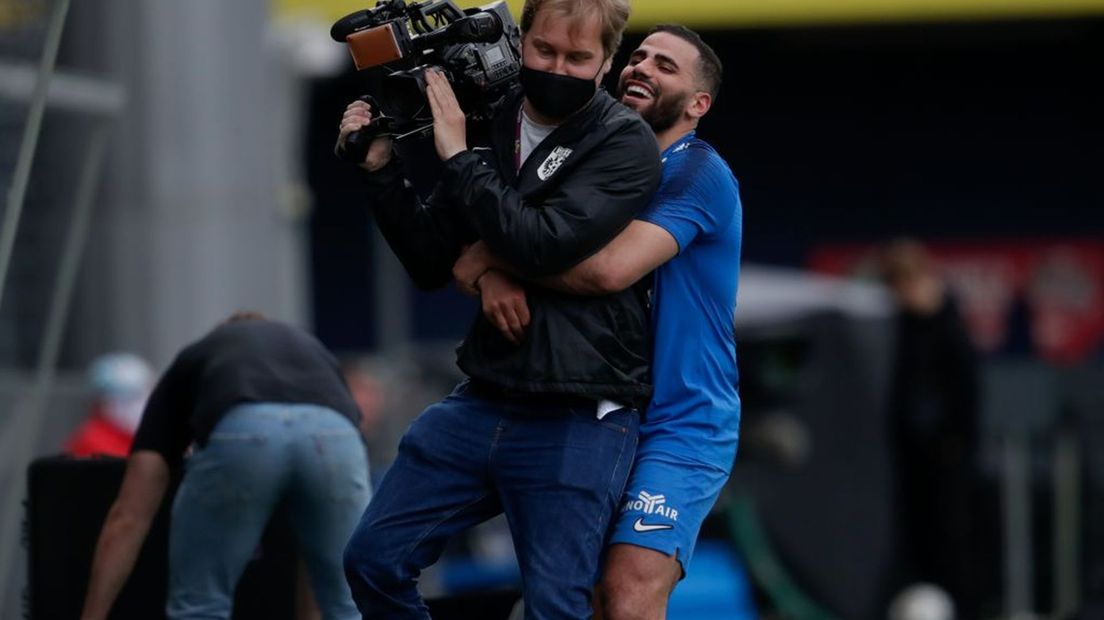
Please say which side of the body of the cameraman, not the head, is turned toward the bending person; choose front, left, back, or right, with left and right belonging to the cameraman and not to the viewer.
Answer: right

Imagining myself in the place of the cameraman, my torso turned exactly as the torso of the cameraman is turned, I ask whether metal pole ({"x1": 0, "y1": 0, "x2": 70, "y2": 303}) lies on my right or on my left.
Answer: on my right

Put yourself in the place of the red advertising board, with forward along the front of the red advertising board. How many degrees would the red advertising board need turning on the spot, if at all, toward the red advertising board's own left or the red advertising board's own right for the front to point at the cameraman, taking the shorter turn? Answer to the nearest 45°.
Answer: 0° — it already faces them

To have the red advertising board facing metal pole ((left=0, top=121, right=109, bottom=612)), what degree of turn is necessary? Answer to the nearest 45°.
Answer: approximately 45° to its right

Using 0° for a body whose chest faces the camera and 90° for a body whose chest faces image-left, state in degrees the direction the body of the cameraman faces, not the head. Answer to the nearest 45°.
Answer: approximately 45°

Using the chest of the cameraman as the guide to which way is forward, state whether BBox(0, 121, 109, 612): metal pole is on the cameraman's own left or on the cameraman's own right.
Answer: on the cameraman's own right

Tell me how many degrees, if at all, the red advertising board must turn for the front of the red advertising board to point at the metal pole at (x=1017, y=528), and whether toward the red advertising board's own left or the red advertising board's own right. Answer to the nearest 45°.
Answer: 0° — it already faces it

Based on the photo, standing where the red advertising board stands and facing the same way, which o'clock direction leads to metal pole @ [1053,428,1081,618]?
The metal pole is roughly at 12 o'clock from the red advertising board.

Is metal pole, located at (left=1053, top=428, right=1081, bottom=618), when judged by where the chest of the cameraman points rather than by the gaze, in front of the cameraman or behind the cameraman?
behind
